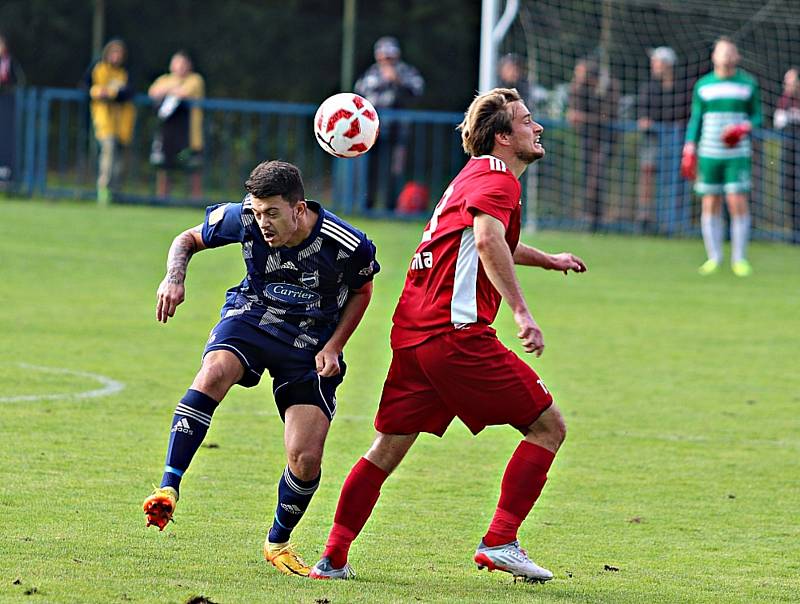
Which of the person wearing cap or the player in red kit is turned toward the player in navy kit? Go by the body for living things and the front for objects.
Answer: the person wearing cap

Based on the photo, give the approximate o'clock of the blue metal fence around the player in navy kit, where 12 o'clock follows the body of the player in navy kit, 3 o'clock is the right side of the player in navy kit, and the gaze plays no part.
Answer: The blue metal fence is roughly at 6 o'clock from the player in navy kit.

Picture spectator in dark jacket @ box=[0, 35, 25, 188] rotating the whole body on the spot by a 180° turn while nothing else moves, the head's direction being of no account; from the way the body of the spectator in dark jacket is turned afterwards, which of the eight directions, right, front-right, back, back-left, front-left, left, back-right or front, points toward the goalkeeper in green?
back-right

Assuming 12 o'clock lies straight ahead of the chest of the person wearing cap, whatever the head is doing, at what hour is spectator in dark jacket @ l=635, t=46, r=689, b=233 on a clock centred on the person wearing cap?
The spectator in dark jacket is roughly at 9 o'clock from the person wearing cap.

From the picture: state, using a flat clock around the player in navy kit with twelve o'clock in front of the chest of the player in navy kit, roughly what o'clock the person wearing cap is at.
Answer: The person wearing cap is roughly at 6 o'clock from the player in navy kit.

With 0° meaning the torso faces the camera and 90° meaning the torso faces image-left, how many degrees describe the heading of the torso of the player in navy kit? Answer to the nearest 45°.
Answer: approximately 0°

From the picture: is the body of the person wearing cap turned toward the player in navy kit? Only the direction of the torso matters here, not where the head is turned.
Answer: yes

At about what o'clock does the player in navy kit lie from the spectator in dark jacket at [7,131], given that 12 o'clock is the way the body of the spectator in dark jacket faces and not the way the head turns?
The player in navy kit is roughly at 12 o'clock from the spectator in dark jacket.
